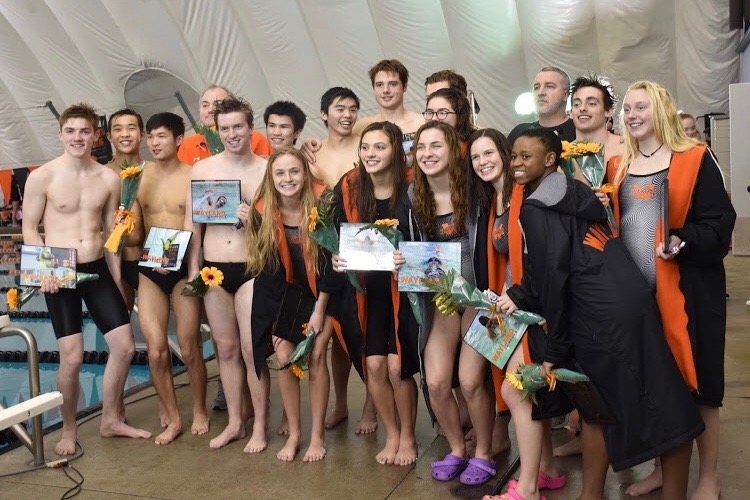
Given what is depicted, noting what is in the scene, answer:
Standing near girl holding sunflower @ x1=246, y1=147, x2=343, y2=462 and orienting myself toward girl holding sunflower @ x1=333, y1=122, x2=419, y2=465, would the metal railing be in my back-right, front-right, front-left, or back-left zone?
back-right

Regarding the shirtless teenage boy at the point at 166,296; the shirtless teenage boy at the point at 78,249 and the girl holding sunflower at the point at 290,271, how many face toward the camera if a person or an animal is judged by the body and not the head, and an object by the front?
3

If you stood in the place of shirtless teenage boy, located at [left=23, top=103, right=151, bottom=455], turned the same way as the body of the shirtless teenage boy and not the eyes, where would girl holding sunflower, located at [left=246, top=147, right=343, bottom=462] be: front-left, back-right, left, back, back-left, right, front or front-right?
front-left

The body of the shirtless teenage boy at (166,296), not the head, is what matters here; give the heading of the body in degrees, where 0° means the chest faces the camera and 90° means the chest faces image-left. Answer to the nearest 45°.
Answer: approximately 0°

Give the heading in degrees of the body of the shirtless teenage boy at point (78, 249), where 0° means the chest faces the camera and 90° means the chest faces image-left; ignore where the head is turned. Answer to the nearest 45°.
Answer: approximately 0°

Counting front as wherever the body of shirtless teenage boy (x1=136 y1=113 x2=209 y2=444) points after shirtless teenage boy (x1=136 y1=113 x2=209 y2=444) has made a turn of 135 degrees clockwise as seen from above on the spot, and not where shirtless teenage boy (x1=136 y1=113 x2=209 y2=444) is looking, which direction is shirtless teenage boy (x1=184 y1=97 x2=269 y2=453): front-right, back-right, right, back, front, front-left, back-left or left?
back

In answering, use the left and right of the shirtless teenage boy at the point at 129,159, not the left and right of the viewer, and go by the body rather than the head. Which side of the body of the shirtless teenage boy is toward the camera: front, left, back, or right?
front

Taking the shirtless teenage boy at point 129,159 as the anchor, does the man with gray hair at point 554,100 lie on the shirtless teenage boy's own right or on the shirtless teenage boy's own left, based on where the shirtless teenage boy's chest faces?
on the shirtless teenage boy's own left

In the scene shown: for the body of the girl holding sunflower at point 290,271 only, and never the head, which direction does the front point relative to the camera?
toward the camera
